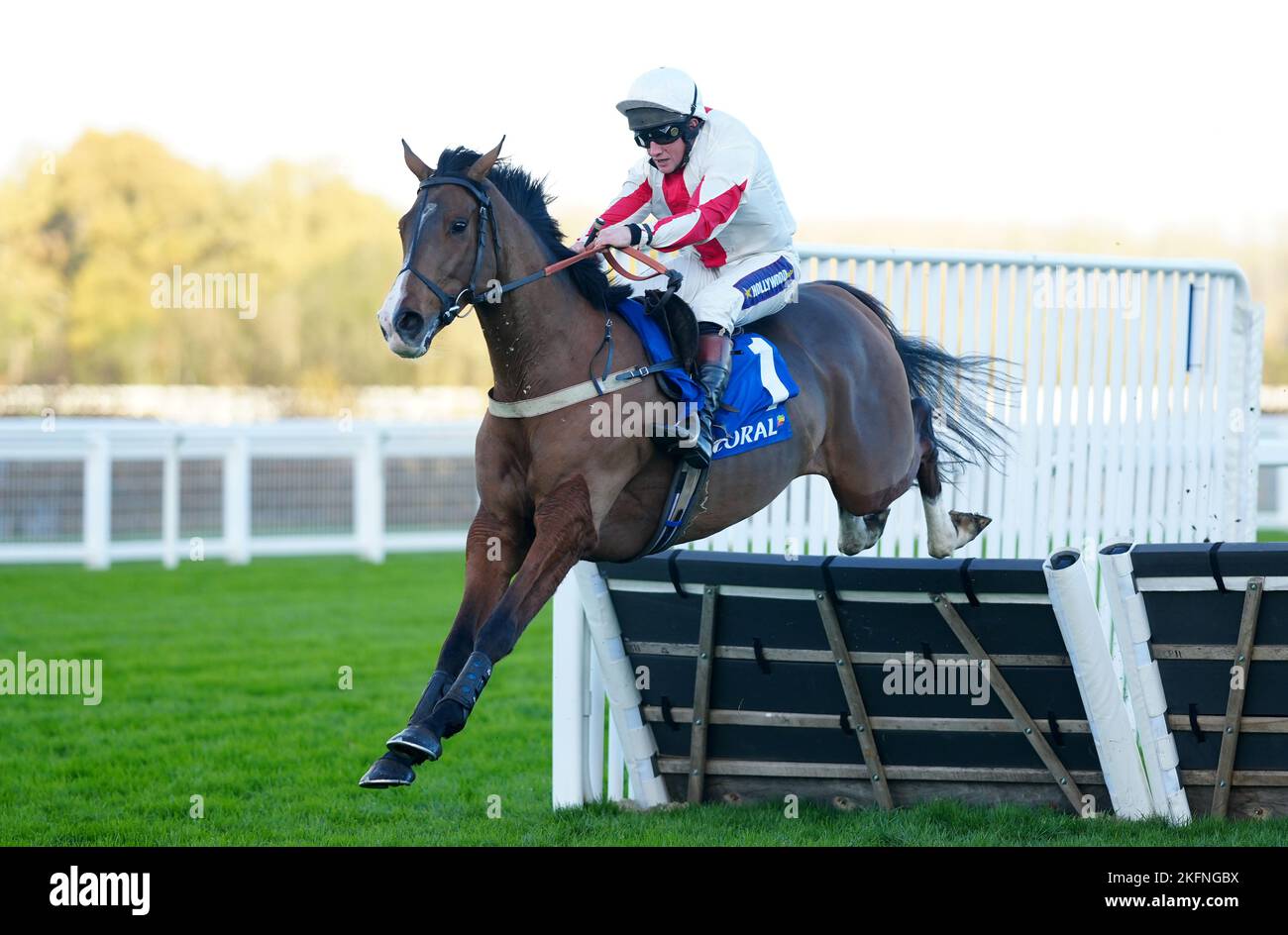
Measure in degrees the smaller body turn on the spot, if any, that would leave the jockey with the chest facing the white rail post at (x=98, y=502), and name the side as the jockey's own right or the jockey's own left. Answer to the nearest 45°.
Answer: approximately 90° to the jockey's own right

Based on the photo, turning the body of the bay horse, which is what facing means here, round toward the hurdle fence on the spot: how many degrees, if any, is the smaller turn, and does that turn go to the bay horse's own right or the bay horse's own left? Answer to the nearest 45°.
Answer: approximately 180°

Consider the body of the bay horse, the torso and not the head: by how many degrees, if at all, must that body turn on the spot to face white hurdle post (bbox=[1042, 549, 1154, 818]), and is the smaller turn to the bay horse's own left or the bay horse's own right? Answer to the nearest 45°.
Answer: approximately 135° to the bay horse's own left

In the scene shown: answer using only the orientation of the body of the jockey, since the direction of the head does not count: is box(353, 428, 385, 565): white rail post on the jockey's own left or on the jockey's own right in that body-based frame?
on the jockey's own right

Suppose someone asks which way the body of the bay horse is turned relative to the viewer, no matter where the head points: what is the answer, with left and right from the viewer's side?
facing the viewer and to the left of the viewer

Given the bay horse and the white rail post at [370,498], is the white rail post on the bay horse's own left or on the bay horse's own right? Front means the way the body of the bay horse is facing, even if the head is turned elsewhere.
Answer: on the bay horse's own right

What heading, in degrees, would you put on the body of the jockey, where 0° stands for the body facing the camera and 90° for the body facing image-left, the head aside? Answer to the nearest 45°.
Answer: approximately 45°
